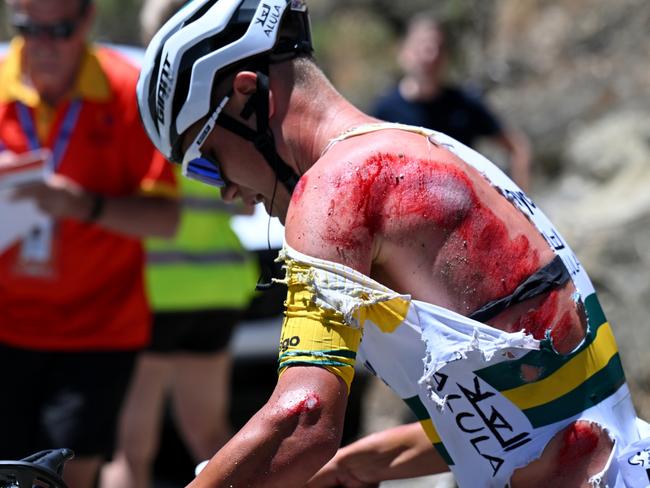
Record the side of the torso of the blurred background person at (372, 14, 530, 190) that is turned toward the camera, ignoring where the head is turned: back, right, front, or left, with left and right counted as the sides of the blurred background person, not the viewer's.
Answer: front

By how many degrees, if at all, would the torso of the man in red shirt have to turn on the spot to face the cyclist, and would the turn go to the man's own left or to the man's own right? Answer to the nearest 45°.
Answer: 0° — they already face them

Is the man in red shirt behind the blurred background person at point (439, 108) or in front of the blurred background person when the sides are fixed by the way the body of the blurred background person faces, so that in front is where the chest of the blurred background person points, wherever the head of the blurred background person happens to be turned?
in front

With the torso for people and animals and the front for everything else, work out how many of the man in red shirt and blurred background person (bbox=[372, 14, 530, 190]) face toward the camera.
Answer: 2

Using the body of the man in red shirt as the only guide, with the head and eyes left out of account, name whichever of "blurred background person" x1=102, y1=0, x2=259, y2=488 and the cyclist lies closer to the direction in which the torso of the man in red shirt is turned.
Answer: the cyclist

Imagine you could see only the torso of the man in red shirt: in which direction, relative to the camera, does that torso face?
toward the camera

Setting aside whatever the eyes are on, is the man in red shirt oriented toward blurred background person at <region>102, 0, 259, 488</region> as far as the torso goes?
no

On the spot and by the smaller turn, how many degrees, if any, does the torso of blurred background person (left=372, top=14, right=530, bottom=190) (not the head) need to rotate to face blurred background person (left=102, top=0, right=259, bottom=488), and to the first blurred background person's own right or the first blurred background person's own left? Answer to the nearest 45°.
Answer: approximately 45° to the first blurred background person's own right

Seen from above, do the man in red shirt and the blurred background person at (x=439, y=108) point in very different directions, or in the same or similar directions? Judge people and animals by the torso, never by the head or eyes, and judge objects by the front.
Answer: same or similar directions

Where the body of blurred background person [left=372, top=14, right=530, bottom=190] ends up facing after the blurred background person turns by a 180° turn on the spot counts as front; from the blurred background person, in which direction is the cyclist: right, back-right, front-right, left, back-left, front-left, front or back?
back
